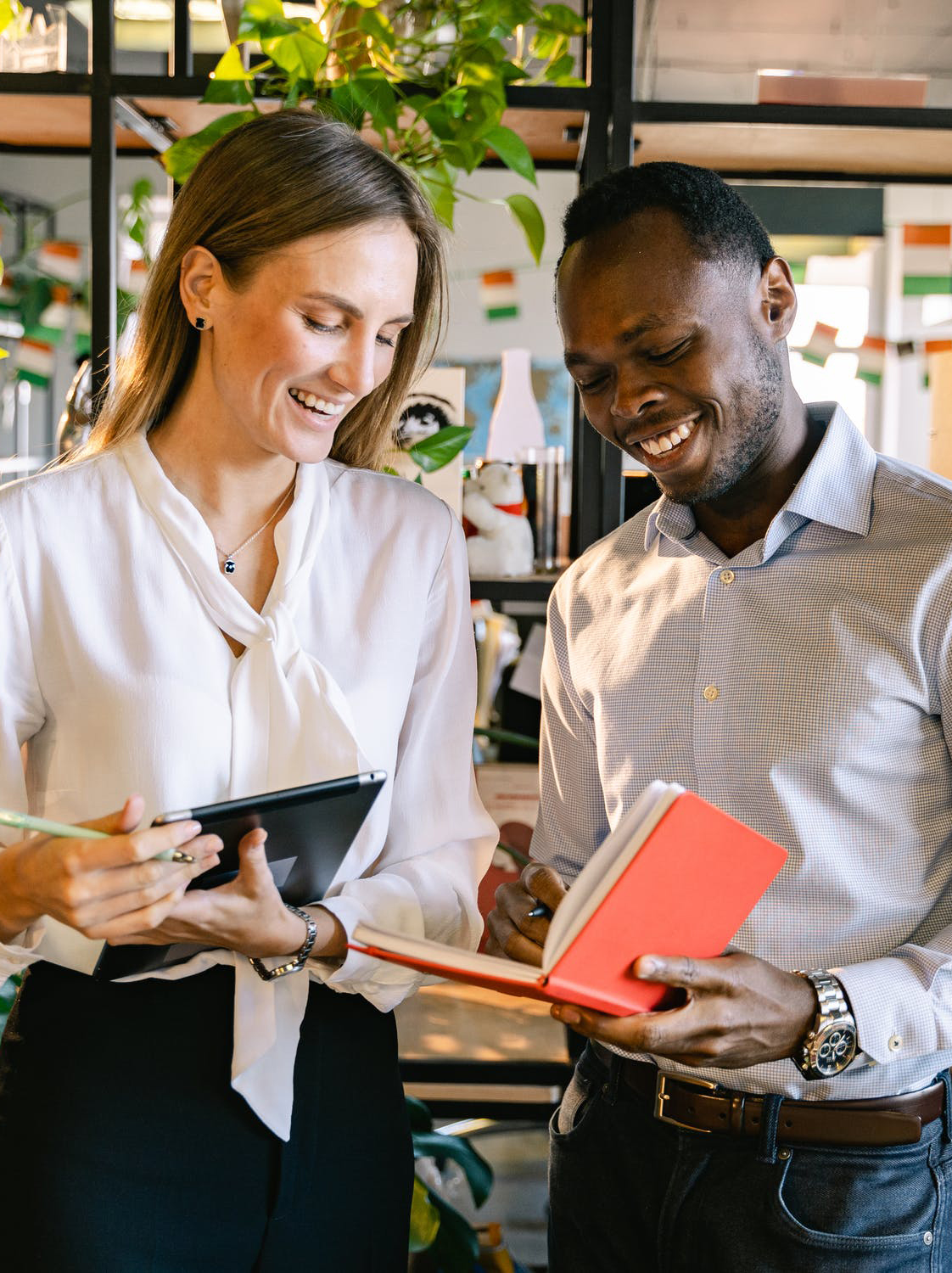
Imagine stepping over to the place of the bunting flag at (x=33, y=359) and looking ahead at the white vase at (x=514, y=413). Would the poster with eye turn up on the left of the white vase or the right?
right

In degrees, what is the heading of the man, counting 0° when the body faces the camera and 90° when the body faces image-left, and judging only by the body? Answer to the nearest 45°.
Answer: approximately 45°

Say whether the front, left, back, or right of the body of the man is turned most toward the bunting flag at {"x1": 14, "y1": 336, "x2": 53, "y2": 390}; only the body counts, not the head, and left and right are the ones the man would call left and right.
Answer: right

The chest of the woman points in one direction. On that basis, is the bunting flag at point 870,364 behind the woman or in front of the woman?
behind

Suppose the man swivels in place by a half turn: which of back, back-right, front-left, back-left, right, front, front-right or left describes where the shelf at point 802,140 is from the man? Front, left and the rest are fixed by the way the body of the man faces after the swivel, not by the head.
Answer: front-left

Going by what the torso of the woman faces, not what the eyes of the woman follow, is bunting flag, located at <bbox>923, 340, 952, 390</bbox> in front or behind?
behind

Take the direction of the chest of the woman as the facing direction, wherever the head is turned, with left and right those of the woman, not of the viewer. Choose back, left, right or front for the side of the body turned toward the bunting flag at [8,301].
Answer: back

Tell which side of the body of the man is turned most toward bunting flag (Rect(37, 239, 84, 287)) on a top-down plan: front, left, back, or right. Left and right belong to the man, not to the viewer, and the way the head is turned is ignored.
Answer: right

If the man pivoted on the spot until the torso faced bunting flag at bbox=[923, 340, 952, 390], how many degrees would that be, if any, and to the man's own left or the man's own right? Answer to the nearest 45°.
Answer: approximately 135° to the man's own right

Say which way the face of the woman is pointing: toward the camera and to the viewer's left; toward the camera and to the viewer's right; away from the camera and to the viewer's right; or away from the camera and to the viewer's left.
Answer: toward the camera and to the viewer's right
